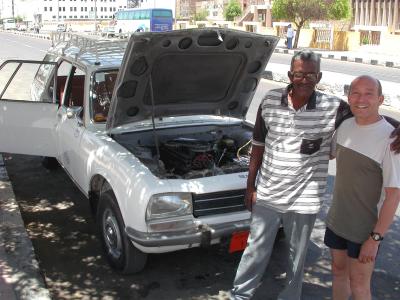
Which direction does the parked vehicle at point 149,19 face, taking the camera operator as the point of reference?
facing away from the viewer and to the left of the viewer

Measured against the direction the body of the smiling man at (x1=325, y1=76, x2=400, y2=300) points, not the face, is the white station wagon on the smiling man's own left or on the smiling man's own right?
on the smiling man's own right

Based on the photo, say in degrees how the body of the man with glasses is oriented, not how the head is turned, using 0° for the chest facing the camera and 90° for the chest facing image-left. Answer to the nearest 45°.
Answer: approximately 0°

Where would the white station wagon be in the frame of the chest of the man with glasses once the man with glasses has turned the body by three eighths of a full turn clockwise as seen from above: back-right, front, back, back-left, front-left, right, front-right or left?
front

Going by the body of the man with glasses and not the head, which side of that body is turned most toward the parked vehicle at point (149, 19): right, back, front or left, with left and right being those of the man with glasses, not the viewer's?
back

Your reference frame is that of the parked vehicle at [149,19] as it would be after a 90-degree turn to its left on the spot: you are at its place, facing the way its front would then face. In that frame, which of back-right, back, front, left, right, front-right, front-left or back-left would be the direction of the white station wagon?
front-left

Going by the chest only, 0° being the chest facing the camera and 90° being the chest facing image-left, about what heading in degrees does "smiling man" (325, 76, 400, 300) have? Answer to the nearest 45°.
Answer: approximately 45°

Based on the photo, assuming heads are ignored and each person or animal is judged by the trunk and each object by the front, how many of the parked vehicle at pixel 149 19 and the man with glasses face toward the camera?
1
